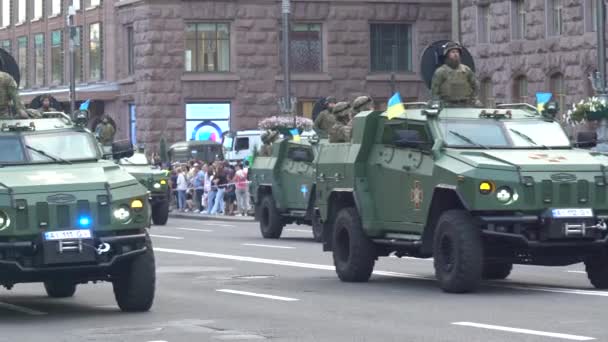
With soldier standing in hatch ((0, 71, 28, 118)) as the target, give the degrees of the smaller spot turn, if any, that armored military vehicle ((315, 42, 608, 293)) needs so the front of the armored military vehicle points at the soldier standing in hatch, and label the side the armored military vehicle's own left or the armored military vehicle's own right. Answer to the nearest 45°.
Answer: approximately 135° to the armored military vehicle's own right

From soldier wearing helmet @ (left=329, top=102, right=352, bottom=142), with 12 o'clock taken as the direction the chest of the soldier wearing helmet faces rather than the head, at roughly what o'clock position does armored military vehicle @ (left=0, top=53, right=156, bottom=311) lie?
The armored military vehicle is roughly at 2 o'clock from the soldier wearing helmet.

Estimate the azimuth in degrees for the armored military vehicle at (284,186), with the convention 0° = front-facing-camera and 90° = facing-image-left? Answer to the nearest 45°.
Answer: approximately 315°

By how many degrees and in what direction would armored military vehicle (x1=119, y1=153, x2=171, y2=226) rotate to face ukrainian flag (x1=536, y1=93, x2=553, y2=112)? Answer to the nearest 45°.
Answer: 0° — it already faces it

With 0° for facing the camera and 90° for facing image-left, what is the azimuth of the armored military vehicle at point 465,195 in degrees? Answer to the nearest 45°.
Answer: approximately 315°

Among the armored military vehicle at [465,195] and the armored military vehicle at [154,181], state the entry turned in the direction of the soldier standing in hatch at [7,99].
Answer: the armored military vehicle at [154,181]
